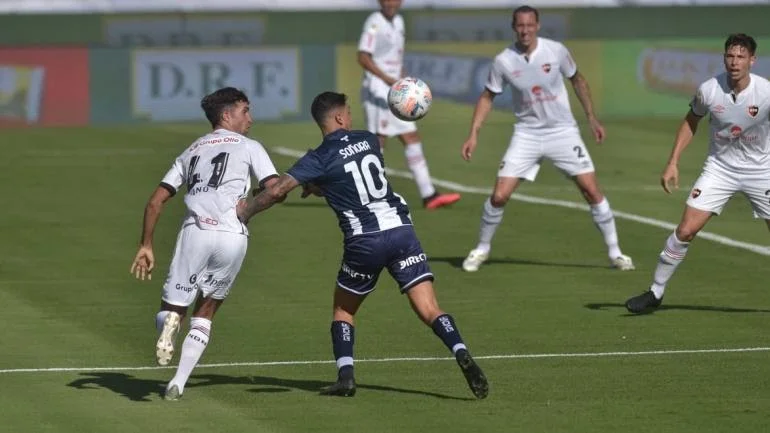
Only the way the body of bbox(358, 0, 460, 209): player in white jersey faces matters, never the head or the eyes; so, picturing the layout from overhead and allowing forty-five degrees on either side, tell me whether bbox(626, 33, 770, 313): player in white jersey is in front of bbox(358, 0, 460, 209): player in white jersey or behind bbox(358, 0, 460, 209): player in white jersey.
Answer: in front

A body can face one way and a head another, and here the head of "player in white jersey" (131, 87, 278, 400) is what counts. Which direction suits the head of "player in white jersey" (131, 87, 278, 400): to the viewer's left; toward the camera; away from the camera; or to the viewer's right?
to the viewer's right

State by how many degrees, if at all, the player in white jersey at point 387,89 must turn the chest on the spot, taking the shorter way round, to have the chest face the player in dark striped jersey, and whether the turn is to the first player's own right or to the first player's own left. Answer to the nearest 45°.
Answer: approximately 45° to the first player's own right

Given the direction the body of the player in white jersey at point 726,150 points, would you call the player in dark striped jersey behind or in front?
in front

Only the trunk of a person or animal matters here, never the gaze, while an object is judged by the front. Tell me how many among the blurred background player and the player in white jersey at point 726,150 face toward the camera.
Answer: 2
